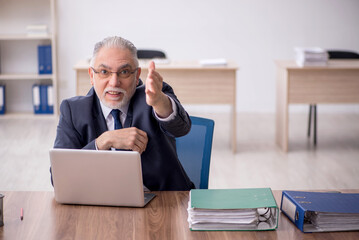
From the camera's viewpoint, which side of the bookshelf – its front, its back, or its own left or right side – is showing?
front

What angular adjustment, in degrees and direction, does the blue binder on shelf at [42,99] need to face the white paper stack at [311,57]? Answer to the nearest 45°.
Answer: approximately 45° to its left

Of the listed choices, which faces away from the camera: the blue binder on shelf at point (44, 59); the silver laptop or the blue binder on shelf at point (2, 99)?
the silver laptop

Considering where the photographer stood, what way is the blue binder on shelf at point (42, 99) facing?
facing the viewer

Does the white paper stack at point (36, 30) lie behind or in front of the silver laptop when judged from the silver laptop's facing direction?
in front

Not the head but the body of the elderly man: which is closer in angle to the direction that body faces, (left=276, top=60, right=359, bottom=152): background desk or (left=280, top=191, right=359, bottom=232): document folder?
the document folder

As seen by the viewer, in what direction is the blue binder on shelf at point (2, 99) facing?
toward the camera

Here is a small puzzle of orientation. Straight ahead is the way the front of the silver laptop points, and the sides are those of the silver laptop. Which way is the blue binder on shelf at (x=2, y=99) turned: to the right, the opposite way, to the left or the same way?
the opposite way

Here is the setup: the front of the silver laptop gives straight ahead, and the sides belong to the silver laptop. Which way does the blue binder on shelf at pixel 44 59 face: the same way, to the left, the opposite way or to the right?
the opposite way

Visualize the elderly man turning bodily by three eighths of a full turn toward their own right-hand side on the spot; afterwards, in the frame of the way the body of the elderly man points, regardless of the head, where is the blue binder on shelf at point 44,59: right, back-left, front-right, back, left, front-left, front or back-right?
front-right

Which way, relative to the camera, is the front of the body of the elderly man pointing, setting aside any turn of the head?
toward the camera

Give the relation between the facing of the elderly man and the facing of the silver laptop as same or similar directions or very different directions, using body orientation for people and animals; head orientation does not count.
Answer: very different directions
